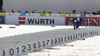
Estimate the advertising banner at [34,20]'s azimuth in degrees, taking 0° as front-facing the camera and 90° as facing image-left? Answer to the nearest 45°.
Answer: approximately 0°
